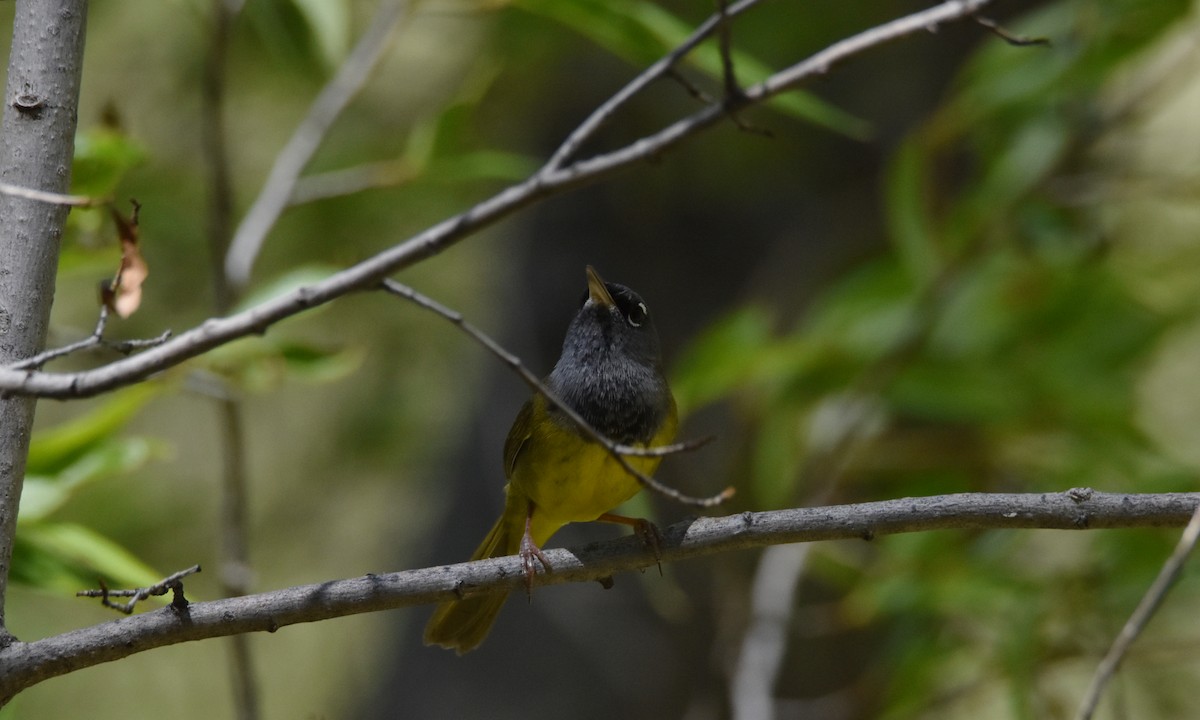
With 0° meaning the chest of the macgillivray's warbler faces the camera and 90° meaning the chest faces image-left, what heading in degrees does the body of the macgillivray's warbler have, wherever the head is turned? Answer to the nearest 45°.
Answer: approximately 315°

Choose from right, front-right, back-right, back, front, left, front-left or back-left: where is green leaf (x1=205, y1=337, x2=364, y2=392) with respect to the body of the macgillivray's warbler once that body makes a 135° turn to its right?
front

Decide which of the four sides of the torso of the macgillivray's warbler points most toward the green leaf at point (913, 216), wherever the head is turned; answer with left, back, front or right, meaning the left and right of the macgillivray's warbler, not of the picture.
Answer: back

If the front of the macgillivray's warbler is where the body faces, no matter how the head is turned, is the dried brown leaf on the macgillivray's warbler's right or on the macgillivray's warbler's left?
on the macgillivray's warbler's right
